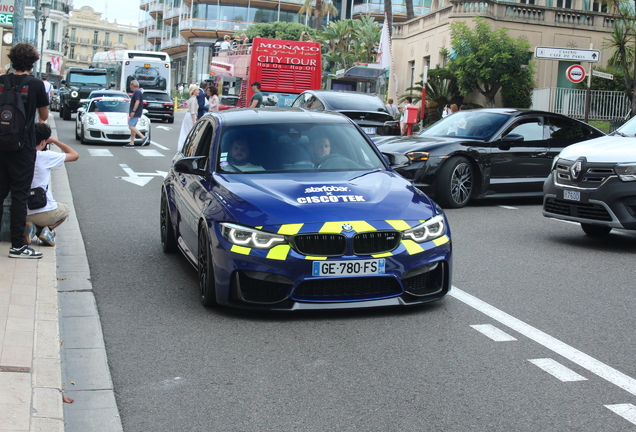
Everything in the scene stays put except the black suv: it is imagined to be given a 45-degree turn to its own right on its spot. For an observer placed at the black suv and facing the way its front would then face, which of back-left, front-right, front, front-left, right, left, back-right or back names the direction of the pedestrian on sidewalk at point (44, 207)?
front-left

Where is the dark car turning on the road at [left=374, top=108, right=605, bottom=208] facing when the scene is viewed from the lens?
facing the viewer and to the left of the viewer

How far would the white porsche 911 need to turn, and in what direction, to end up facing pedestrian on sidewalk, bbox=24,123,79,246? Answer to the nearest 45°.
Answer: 0° — it already faces them

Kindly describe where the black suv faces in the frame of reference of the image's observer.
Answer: facing the viewer

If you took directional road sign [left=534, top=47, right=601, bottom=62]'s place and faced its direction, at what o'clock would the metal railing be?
The metal railing is roughly at 6 o'clock from the directional road sign.

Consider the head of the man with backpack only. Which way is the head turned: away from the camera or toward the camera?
away from the camera

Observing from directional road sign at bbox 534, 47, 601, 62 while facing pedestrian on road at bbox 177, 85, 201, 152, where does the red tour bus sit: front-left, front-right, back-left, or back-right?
front-right
